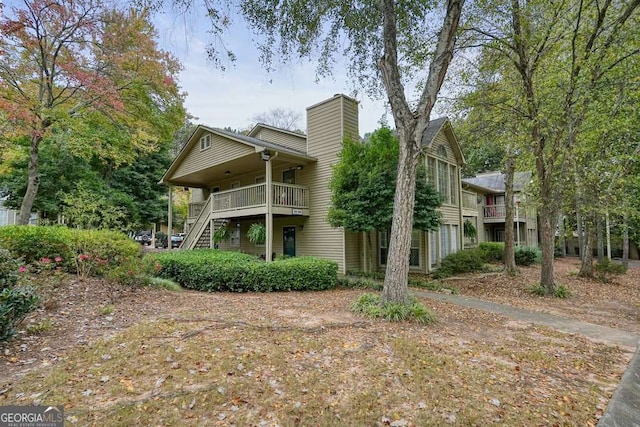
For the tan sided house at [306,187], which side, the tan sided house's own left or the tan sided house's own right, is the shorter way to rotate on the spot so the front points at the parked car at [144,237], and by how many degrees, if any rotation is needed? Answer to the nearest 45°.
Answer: approximately 90° to the tan sided house's own right

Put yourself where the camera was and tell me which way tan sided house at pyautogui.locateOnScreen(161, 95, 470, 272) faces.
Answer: facing the viewer and to the left of the viewer

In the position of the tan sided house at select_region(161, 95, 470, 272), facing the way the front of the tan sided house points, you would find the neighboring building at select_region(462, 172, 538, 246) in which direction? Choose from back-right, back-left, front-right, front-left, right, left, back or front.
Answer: back

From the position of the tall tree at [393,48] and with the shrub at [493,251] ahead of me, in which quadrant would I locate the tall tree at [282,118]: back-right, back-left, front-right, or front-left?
front-left

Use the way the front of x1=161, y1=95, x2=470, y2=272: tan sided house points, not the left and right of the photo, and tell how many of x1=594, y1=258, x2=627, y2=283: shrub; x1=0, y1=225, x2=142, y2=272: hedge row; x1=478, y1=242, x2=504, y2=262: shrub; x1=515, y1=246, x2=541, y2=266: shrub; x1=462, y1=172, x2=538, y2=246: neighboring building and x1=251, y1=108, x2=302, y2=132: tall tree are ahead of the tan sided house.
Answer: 1

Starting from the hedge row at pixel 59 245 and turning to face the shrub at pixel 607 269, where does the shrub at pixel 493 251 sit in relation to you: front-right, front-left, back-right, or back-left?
front-left

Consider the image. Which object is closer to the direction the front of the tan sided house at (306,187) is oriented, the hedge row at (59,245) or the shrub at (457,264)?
the hedge row

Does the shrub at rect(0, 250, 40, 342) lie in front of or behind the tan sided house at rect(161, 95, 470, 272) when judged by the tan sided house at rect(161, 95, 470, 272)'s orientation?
in front

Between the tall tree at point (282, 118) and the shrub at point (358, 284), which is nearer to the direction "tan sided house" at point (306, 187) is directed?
the shrub

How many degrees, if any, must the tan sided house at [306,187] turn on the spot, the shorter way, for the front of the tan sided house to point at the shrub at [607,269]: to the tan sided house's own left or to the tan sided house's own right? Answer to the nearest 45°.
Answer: approximately 135° to the tan sided house's own left
